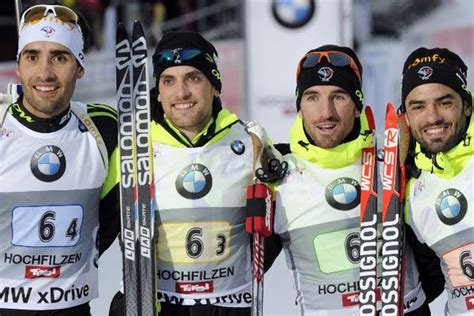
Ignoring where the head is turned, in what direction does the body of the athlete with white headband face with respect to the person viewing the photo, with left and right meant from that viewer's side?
facing the viewer

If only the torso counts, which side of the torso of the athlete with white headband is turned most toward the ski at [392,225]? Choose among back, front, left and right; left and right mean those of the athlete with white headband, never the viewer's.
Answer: left

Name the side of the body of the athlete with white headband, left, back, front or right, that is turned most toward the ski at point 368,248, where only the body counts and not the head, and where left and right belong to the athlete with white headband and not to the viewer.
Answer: left
